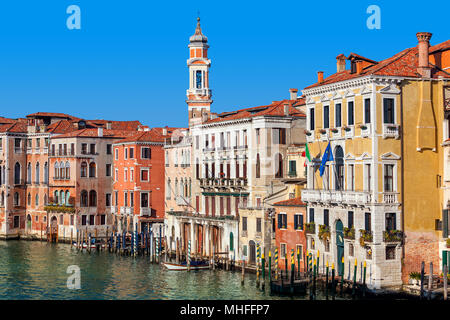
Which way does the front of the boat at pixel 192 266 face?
to the viewer's left

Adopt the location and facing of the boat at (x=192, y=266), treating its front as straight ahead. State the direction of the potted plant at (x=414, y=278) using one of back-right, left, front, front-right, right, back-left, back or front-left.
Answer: back-left

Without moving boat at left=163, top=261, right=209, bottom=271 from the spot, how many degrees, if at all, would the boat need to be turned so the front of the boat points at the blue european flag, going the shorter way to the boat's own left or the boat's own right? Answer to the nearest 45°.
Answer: approximately 135° to the boat's own left

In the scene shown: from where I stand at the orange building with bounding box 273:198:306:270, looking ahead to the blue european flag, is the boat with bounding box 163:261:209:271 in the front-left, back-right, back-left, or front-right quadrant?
back-right
